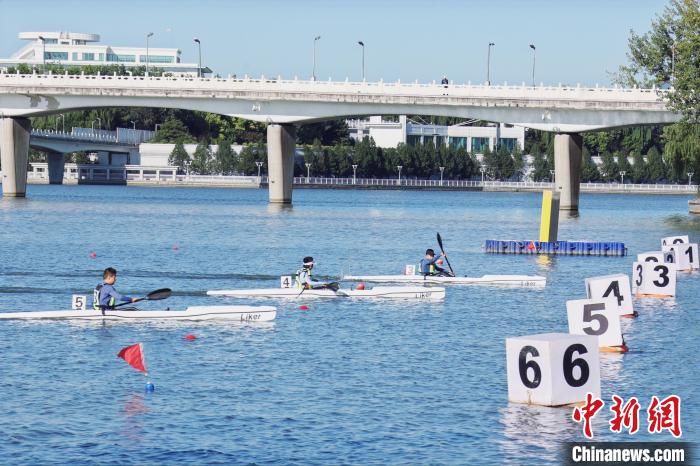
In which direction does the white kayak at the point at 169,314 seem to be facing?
to the viewer's right

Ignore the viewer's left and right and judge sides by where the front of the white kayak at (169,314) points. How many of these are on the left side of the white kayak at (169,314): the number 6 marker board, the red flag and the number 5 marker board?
0

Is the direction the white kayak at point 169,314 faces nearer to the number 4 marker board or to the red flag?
the number 4 marker board

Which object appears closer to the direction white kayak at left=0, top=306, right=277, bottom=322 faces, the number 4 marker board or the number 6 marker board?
the number 4 marker board

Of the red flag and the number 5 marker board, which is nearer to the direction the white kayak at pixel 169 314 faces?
the number 5 marker board

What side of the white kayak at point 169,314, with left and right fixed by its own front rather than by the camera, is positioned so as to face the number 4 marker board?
front

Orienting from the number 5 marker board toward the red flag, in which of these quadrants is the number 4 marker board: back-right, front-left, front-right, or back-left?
back-right

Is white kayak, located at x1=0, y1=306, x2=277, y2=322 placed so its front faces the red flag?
no

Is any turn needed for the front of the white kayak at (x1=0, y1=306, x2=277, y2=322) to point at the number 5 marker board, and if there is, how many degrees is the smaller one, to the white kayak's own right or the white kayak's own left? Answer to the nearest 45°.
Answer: approximately 45° to the white kayak's own right

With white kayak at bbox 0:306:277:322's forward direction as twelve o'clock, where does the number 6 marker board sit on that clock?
The number 6 marker board is roughly at 2 o'clock from the white kayak.
